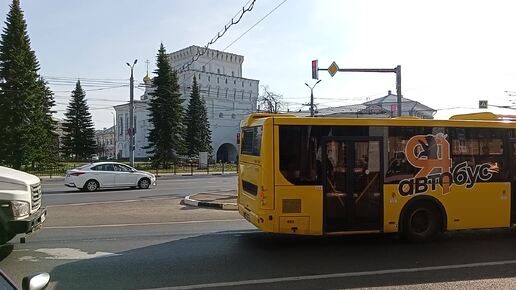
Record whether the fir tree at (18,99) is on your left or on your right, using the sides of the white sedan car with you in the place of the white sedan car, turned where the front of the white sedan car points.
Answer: on your left

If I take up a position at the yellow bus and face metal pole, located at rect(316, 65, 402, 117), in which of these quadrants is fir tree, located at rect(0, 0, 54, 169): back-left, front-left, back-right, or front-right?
front-left

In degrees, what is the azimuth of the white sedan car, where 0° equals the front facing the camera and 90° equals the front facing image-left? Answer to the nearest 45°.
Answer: approximately 270°

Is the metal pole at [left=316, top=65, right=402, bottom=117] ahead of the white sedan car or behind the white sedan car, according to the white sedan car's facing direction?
ahead

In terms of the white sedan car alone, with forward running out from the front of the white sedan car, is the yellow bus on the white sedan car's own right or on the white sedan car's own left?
on the white sedan car's own right

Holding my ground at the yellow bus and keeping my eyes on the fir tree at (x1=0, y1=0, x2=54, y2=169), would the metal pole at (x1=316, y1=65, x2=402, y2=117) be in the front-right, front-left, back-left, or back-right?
front-right

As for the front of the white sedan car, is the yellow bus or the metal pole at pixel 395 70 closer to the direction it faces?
the metal pole

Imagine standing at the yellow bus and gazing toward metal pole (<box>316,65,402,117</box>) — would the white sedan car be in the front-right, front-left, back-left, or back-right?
front-left

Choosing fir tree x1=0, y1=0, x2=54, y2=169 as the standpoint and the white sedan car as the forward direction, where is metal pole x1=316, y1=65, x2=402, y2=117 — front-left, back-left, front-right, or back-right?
front-left
